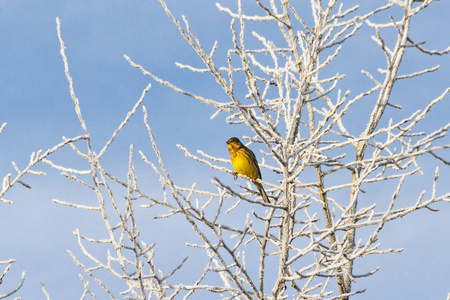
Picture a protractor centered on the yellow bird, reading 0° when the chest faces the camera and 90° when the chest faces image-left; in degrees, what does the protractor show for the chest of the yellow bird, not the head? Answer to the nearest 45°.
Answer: approximately 45°
